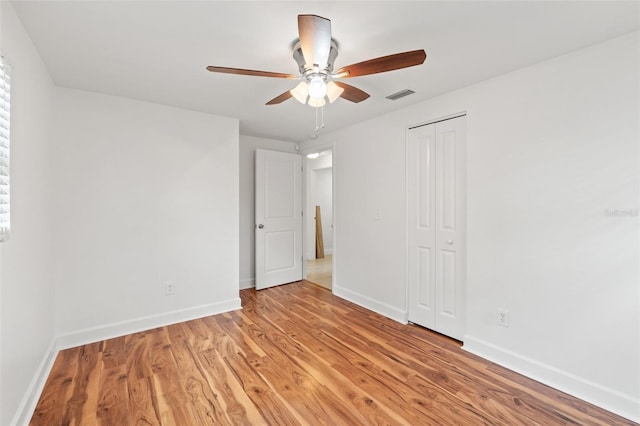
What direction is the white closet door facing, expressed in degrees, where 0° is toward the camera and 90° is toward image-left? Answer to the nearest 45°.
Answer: approximately 45°

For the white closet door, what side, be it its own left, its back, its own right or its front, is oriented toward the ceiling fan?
front
